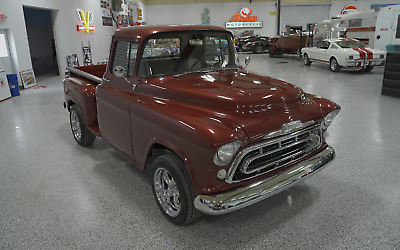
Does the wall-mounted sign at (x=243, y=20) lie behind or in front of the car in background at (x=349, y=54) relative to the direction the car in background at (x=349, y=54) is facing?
in front

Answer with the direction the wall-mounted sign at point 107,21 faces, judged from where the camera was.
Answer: facing the viewer and to the right of the viewer

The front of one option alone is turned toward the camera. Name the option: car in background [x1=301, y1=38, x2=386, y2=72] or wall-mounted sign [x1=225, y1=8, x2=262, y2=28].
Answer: the wall-mounted sign

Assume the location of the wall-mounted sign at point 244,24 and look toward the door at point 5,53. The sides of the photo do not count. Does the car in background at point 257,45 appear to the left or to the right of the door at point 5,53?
left

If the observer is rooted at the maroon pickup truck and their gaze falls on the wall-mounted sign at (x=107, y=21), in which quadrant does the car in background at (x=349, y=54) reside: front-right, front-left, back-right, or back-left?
front-right

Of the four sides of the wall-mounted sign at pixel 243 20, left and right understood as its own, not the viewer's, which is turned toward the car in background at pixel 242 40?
front

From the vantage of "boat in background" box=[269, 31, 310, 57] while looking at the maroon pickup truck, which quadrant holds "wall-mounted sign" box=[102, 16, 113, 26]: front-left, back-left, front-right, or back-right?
front-right

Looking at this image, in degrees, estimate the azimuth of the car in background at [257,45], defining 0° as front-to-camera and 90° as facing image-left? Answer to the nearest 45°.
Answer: approximately 45°

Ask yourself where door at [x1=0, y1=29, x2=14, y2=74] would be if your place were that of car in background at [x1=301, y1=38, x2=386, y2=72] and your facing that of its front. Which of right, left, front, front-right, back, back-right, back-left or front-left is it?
left

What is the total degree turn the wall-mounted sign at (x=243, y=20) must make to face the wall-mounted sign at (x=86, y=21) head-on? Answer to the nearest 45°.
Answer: approximately 45° to its right
